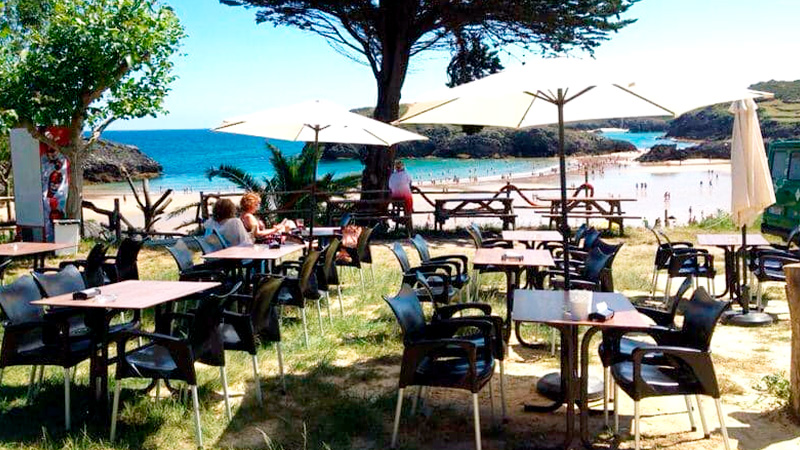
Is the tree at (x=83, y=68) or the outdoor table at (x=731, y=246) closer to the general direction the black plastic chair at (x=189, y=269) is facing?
the outdoor table

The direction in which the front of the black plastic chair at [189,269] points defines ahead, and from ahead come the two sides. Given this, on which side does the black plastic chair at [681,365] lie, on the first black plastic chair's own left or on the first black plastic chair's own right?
on the first black plastic chair's own right

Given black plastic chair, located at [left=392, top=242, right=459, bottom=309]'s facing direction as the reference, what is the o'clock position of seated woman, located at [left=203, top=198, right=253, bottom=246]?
The seated woman is roughly at 7 o'clock from the black plastic chair.

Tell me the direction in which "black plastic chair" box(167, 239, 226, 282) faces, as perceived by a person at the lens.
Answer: facing to the right of the viewer

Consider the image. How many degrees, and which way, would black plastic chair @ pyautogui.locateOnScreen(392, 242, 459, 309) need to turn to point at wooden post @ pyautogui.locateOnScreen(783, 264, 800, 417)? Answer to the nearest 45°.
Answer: approximately 45° to its right

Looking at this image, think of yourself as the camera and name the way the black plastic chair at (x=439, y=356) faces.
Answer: facing to the right of the viewer

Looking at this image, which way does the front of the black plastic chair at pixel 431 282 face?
to the viewer's right

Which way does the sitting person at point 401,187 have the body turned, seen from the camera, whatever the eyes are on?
away from the camera
